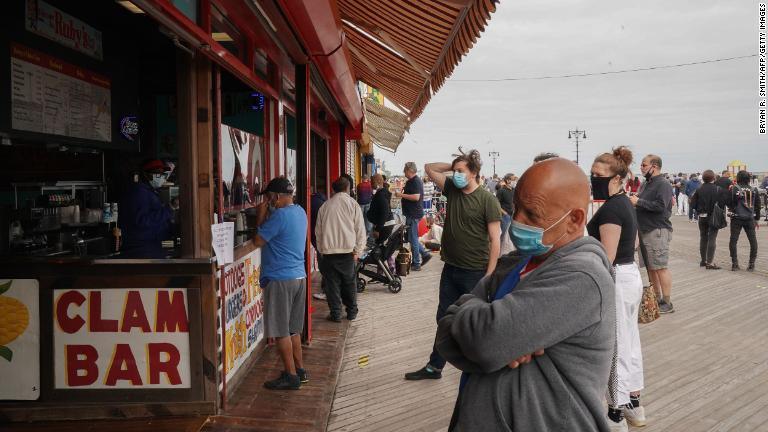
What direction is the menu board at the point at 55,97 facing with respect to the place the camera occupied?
facing the viewer and to the right of the viewer

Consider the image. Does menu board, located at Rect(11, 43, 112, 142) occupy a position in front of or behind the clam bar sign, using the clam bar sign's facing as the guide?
behind

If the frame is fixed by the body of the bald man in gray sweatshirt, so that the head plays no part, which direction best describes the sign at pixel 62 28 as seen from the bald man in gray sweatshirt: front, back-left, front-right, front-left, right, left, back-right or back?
right

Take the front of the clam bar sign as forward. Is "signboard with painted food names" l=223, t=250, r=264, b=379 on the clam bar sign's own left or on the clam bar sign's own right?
on the clam bar sign's own left

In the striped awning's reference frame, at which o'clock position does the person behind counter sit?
The person behind counter is roughly at 5 o'clock from the striped awning.

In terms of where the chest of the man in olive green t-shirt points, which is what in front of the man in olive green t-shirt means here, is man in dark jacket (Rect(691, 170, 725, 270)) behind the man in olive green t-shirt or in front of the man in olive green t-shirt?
behind

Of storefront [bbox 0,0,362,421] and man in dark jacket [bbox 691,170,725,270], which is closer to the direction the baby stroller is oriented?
the storefront

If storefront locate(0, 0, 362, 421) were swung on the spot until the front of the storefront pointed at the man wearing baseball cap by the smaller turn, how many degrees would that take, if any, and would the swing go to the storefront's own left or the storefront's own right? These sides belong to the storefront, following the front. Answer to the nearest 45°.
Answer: approximately 45° to the storefront's own left

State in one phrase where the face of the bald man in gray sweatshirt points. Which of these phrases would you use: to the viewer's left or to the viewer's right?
to the viewer's left

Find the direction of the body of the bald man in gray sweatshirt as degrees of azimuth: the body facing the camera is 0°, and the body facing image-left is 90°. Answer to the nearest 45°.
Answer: approximately 45°

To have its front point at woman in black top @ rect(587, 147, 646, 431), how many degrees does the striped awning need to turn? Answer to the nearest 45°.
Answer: approximately 45° to its right

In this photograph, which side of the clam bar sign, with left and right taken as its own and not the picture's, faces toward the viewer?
front

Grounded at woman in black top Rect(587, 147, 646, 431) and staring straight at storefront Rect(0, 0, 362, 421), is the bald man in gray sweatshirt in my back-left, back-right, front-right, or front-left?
front-left

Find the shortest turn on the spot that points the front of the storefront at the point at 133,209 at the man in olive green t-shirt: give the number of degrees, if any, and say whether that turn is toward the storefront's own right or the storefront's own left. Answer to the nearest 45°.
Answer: approximately 45° to the storefront's own left

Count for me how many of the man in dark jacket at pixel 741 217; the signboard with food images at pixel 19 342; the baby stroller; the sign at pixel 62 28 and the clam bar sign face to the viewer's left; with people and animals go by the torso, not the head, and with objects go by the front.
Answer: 1

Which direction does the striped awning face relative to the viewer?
to the viewer's right
